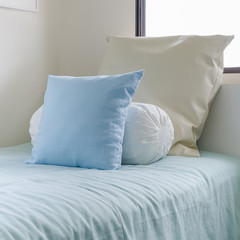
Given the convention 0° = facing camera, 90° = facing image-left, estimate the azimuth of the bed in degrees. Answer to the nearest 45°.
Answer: approximately 45°

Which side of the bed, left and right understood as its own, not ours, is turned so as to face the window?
back
